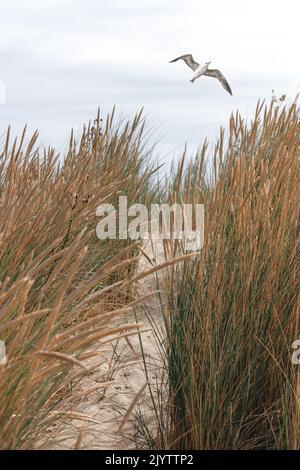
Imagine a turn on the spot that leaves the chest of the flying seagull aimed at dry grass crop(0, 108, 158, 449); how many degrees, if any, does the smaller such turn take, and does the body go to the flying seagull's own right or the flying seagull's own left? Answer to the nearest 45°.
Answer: approximately 45° to the flying seagull's own right

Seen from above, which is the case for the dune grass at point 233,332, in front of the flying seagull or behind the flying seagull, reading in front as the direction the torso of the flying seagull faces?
in front
